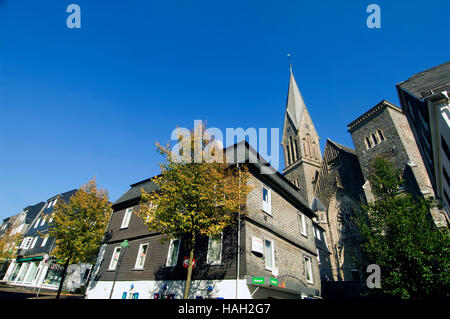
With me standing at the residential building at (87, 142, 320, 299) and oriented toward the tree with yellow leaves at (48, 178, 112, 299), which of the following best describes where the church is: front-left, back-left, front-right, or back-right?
back-right
